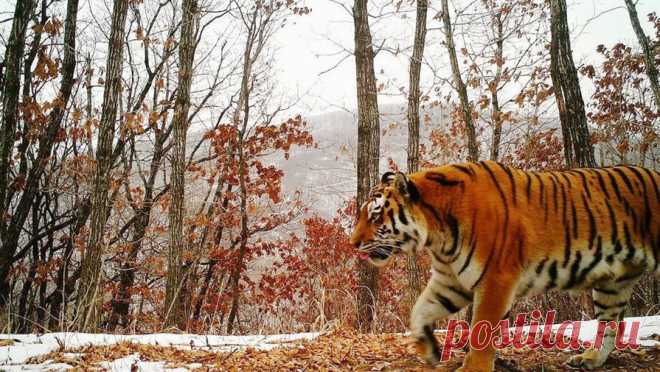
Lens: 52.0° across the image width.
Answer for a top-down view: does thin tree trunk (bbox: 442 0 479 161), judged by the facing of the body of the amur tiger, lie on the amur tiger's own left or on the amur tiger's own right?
on the amur tiger's own right

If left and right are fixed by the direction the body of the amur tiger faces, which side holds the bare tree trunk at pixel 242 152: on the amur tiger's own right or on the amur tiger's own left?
on the amur tiger's own right

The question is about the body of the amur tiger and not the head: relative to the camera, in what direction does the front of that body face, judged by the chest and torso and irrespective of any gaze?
to the viewer's left

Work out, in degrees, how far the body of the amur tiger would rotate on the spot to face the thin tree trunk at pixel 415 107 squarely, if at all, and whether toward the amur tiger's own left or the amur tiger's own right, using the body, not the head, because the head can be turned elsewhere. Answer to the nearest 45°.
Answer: approximately 90° to the amur tiger's own right

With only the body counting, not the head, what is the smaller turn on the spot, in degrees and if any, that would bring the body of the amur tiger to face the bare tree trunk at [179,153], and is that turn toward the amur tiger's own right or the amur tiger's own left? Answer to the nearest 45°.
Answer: approximately 45° to the amur tiger's own right

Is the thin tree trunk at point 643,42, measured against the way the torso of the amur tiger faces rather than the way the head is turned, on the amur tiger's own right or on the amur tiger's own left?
on the amur tiger's own right

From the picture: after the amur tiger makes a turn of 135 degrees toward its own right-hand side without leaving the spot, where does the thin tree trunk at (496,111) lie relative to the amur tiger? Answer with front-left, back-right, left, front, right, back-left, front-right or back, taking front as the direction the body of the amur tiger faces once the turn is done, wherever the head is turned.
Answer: front-left

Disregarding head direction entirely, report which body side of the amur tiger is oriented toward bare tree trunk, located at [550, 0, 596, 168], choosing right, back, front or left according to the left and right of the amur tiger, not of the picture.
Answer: right
